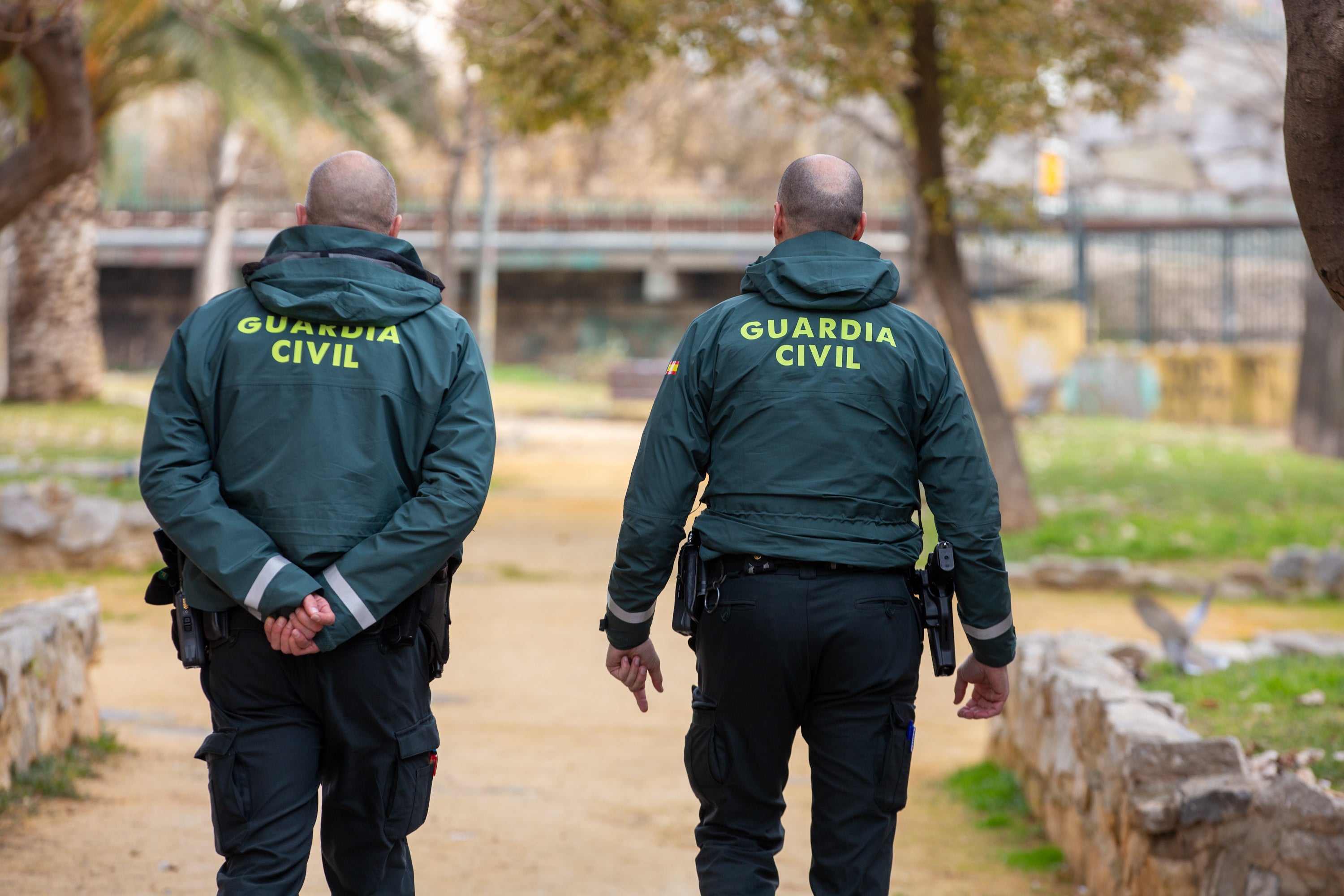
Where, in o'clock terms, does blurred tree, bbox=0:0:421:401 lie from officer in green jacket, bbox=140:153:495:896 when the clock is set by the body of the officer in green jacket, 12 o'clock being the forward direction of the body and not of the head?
The blurred tree is roughly at 12 o'clock from the officer in green jacket.

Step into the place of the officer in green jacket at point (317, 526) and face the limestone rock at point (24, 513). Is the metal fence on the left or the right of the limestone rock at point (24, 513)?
right

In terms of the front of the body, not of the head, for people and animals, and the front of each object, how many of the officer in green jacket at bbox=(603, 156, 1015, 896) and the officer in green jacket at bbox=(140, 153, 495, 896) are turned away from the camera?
2

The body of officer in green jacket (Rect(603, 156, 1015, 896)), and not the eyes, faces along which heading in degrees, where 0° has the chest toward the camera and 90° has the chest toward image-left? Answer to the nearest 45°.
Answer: approximately 180°

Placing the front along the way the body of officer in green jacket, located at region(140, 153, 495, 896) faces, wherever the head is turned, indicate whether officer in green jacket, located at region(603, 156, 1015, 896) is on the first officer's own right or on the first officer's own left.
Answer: on the first officer's own right

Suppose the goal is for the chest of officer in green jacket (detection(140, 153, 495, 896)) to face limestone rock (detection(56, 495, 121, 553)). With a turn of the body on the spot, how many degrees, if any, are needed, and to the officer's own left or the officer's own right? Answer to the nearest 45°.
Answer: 0° — they already face it

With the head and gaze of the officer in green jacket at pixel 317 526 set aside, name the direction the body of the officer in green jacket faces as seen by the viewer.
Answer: away from the camera

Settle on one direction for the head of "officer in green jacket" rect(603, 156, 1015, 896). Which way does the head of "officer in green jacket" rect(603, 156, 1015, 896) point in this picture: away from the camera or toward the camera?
away from the camera

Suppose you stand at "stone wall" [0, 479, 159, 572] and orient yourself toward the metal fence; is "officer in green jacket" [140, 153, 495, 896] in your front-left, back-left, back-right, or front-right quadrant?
back-right

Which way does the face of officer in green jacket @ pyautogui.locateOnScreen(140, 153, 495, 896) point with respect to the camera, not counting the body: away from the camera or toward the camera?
away from the camera
